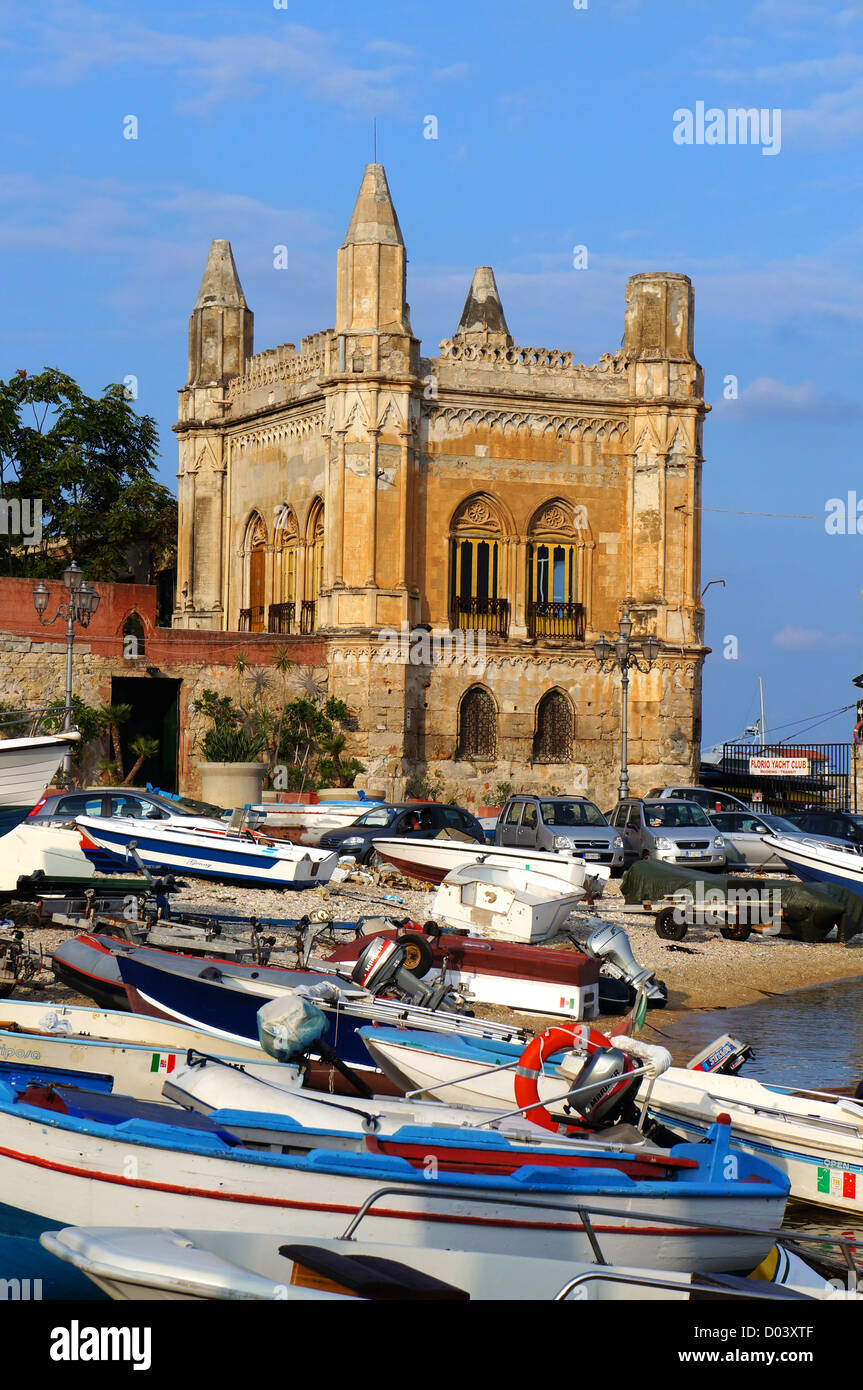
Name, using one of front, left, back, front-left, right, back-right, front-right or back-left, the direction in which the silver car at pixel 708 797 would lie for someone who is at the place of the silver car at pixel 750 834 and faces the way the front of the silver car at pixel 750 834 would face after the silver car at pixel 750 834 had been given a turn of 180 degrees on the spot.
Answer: front-right

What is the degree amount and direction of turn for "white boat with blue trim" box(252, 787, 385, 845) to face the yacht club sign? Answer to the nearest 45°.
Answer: approximately 45° to its left

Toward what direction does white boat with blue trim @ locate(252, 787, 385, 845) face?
to the viewer's right

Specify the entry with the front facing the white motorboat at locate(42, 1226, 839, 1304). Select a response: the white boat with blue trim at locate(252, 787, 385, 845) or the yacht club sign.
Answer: the yacht club sign

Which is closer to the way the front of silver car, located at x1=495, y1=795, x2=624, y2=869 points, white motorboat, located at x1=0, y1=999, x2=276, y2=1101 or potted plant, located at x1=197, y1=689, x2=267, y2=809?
the white motorboat

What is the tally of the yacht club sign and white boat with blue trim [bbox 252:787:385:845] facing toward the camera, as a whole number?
1

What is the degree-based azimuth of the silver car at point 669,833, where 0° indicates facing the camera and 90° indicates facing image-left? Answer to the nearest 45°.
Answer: approximately 315°

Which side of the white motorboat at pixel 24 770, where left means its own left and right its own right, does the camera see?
right

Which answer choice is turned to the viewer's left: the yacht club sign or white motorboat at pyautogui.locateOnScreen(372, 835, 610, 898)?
the white motorboat

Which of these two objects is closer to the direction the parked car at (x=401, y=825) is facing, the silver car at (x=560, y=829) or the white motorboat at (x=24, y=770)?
the white motorboat

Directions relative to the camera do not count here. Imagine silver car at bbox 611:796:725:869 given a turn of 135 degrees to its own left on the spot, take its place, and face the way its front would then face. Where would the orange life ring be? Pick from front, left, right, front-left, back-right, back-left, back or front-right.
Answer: back

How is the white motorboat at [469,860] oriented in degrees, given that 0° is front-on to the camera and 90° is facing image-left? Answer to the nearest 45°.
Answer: approximately 90°
